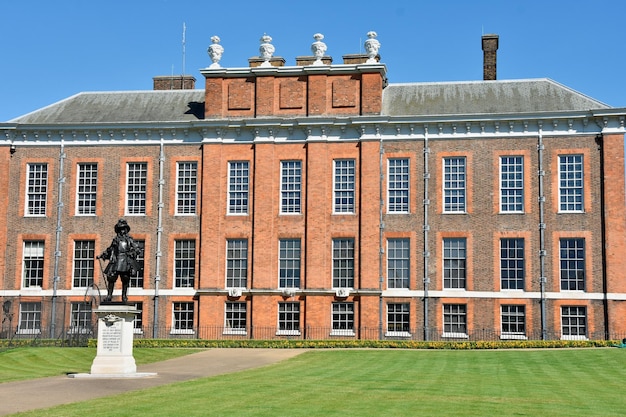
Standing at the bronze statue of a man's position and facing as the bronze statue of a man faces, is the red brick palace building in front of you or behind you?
behind

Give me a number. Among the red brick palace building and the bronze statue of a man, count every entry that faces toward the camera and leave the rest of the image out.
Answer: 2

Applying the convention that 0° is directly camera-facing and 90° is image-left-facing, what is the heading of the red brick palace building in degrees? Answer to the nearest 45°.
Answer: approximately 0°

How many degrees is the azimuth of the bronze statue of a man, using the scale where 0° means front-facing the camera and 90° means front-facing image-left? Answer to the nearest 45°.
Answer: approximately 0°

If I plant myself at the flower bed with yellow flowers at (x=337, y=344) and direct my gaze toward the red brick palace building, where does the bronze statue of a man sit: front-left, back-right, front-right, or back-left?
back-left
